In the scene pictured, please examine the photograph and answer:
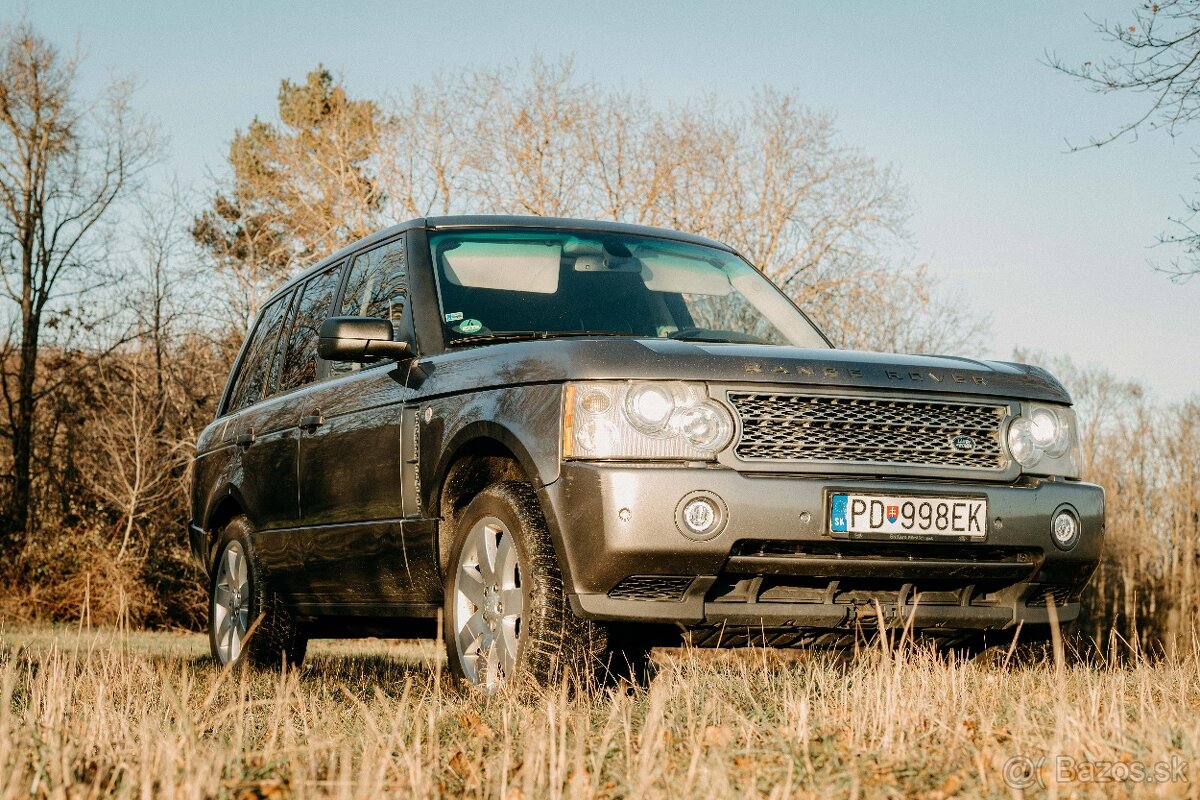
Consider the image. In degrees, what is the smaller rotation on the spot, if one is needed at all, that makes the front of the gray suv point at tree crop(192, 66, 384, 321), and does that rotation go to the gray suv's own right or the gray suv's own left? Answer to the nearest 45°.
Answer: approximately 135° to the gray suv's own left

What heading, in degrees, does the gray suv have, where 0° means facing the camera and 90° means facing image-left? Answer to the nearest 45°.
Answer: approximately 315°
